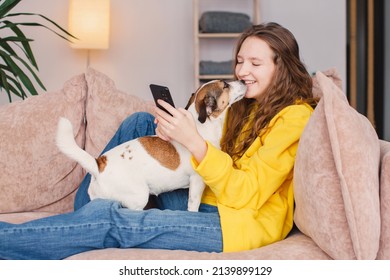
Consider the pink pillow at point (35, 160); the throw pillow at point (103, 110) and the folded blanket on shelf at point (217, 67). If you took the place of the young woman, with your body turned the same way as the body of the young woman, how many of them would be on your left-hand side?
0

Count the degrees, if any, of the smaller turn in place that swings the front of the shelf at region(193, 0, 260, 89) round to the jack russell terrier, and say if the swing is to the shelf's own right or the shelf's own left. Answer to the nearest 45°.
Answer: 0° — it already faces it

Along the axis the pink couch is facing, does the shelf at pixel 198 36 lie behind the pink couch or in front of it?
behind

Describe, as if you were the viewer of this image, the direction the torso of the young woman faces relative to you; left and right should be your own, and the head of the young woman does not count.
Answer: facing to the left of the viewer

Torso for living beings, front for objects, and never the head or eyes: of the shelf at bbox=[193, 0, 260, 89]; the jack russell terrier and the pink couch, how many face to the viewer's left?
0

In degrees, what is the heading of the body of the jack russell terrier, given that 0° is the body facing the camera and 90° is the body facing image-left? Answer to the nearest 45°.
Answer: approximately 270°

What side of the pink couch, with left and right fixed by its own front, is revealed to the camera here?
front

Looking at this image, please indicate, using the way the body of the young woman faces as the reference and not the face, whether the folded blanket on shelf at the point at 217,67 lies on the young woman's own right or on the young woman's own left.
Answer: on the young woman's own right

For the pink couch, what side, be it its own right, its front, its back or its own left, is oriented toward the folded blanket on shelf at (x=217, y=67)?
back

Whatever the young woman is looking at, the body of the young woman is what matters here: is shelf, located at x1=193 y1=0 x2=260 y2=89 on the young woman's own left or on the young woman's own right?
on the young woman's own right

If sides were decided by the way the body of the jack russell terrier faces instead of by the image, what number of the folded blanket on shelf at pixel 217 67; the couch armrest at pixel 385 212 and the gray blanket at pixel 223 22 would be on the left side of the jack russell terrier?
2

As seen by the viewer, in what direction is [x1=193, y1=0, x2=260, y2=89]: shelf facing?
toward the camera
